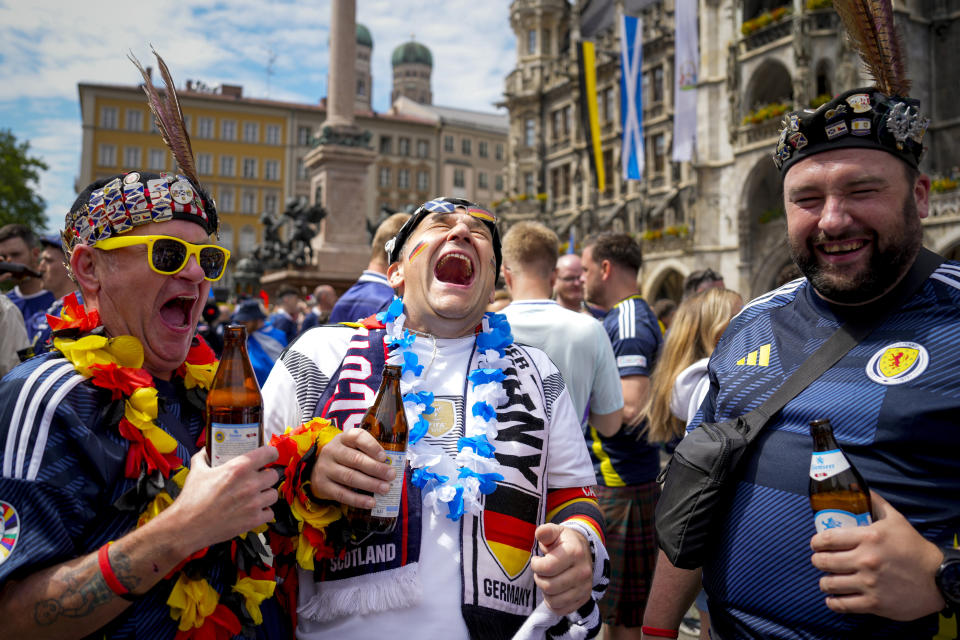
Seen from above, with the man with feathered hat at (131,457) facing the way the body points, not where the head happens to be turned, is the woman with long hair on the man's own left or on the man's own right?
on the man's own left

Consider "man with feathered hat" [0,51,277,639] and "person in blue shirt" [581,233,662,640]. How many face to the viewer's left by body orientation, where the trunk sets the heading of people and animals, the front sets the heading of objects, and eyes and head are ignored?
1

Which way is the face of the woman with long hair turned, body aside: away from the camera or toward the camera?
away from the camera

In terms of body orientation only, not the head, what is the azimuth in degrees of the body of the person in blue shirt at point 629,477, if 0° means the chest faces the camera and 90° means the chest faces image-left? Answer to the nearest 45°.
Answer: approximately 90°

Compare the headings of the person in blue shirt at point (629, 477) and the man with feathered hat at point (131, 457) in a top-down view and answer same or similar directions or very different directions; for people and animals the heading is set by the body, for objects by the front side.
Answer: very different directions

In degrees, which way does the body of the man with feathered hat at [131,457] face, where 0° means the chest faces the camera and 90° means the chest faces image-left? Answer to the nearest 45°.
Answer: approximately 315°

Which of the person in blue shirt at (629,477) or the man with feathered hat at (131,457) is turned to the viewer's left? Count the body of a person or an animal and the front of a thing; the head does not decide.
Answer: the person in blue shirt
